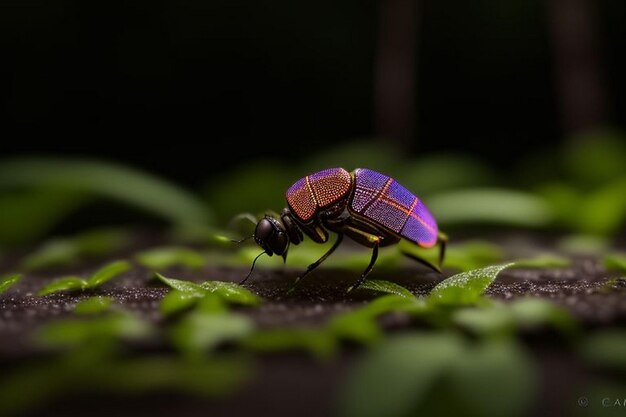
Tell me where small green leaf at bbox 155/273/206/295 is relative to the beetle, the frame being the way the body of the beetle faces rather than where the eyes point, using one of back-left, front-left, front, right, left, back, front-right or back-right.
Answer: front-left

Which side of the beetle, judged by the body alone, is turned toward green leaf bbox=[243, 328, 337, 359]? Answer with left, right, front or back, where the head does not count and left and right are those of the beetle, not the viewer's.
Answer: left

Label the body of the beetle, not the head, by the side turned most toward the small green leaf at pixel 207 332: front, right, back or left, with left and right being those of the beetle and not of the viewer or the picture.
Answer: left

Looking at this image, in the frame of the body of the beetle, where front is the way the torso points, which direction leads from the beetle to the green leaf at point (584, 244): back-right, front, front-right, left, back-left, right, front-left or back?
back-right

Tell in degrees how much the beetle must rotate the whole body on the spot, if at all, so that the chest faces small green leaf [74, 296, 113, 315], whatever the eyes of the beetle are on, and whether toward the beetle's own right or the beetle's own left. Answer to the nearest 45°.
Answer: approximately 45° to the beetle's own left

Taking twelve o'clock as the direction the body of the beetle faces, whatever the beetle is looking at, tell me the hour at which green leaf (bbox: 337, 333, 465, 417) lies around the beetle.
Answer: The green leaf is roughly at 9 o'clock from the beetle.

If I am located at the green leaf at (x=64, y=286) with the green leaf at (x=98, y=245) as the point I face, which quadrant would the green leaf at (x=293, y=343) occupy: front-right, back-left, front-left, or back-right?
back-right

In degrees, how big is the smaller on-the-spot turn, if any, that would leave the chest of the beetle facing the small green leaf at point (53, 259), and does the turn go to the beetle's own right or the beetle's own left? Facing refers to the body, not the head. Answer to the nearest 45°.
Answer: approximately 45° to the beetle's own right

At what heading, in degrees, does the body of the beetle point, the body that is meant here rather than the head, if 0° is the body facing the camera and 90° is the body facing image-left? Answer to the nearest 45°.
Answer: approximately 90°

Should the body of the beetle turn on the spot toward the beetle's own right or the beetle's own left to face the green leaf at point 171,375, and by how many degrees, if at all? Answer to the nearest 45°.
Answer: approximately 90° to the beetle's own left

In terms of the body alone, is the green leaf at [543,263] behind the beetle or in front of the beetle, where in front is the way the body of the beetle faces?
behind

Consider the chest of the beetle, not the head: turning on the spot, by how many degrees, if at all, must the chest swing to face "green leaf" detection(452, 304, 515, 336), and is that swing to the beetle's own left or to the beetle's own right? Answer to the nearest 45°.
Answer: approximately 90° to the beetle's own left

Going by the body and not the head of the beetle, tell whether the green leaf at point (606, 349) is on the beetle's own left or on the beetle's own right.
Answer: on the beetle's own left

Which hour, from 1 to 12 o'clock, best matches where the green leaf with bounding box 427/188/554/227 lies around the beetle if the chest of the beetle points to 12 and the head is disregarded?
The green leaf is roughly at 4 o'clock from the beetle.

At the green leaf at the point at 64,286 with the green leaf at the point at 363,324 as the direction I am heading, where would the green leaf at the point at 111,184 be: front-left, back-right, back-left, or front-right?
back-left
